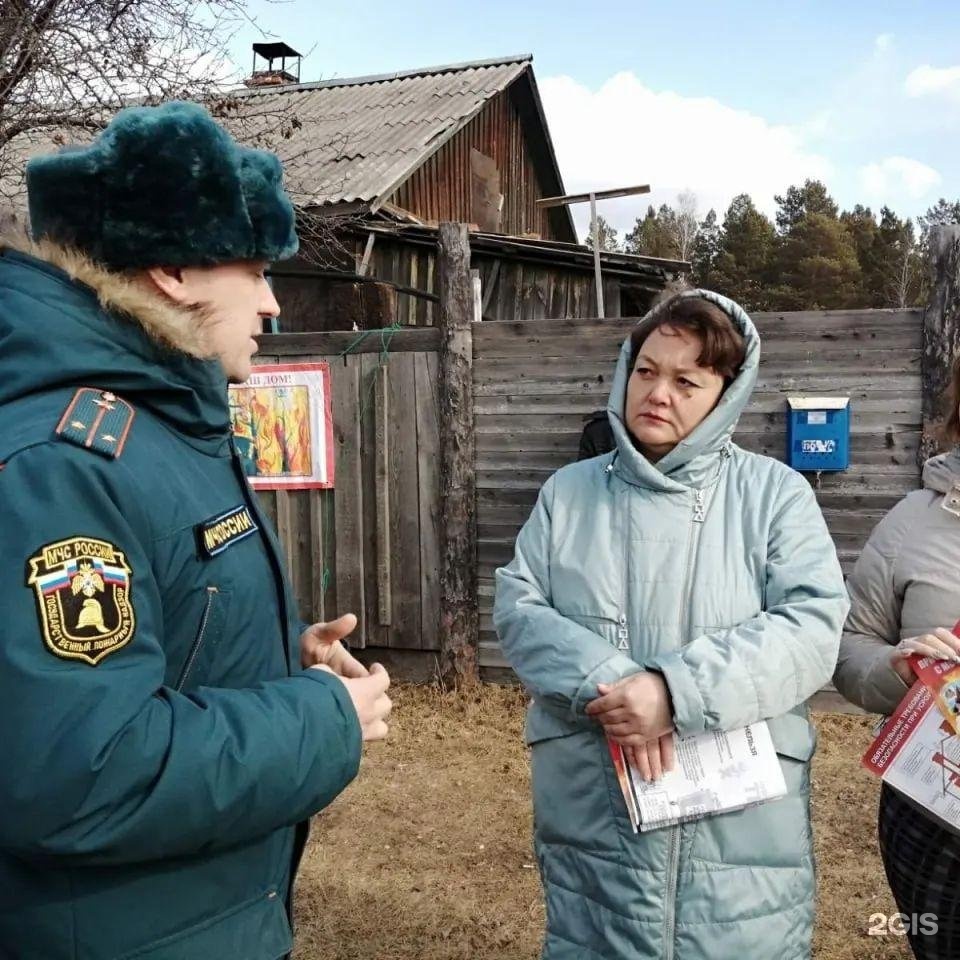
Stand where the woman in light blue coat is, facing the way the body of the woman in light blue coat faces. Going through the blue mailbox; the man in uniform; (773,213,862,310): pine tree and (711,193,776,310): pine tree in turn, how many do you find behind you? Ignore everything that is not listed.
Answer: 3

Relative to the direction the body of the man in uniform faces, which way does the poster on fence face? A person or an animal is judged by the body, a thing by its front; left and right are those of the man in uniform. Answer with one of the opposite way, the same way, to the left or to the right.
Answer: to the right

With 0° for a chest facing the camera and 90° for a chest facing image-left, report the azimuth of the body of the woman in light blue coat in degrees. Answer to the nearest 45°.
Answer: approximately 0°

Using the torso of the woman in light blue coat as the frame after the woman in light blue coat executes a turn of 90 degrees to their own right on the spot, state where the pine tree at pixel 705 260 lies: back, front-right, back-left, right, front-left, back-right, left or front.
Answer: right

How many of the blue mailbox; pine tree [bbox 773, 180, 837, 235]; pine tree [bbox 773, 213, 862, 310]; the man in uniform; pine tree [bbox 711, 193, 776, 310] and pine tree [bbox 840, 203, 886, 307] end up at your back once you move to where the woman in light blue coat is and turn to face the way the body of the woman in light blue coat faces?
5

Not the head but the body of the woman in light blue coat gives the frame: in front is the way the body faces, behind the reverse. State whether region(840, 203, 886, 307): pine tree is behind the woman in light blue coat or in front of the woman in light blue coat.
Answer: behind

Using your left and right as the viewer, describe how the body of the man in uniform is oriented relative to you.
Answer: facing to the right of the viewer

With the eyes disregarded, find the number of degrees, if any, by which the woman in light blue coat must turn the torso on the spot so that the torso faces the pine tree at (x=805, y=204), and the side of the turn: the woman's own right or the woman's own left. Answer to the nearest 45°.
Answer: approximately 180°

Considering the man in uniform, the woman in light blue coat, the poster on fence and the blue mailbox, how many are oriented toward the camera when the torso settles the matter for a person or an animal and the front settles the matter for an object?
3

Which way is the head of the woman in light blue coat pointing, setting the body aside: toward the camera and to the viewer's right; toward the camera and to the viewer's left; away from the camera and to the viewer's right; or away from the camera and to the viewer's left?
toward the camera and to the viewer's left

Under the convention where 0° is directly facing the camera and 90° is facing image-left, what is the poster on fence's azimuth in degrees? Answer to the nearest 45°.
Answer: approximately 0°
